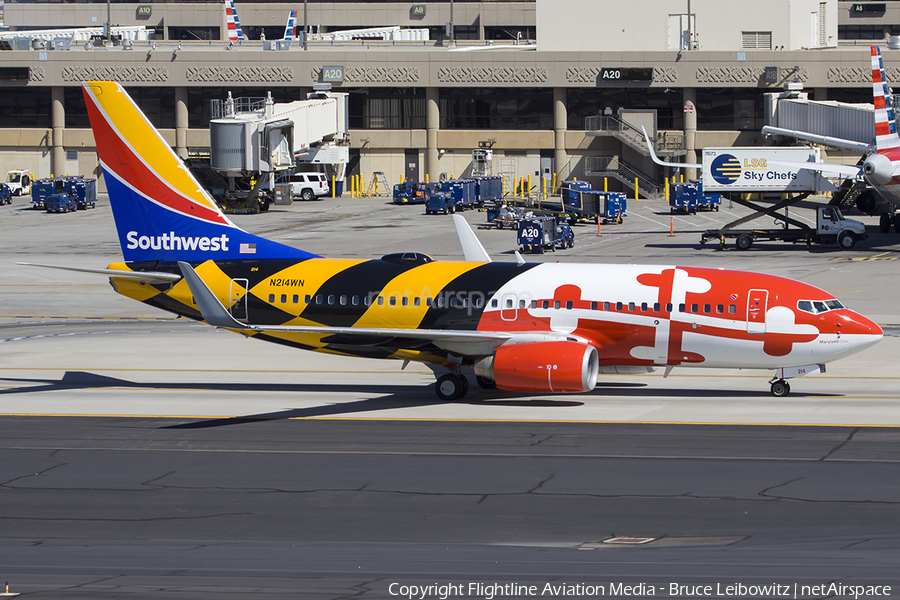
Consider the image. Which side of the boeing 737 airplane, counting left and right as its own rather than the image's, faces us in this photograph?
right
